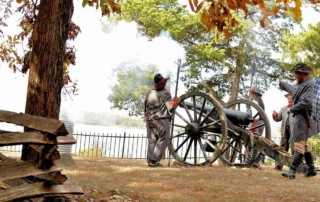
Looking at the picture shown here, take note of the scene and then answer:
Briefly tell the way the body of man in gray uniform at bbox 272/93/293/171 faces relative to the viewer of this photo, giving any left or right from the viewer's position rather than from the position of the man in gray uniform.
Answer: facing to the left of the viewer

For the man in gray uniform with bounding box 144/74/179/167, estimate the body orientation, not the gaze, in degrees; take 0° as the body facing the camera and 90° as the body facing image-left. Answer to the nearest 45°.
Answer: approximately 225°

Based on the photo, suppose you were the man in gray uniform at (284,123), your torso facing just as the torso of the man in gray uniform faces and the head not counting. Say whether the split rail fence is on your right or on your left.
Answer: on your left

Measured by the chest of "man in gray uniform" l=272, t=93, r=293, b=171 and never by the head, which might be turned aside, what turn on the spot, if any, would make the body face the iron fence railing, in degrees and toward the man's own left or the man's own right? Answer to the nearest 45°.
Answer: approximately 45° to the man's own right

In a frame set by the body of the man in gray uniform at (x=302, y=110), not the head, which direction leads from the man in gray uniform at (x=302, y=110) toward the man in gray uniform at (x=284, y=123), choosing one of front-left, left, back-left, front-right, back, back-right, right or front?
right

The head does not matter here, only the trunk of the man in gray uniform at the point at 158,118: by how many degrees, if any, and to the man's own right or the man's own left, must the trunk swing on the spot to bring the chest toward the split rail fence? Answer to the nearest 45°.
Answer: approximately 135° to the man's own right

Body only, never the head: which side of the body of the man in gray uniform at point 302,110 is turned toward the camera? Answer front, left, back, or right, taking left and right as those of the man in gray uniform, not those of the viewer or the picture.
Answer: left

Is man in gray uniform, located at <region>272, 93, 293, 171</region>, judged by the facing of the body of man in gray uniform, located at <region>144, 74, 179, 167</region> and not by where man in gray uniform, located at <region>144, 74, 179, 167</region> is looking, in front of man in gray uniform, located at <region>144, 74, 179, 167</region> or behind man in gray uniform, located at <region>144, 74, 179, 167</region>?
in front

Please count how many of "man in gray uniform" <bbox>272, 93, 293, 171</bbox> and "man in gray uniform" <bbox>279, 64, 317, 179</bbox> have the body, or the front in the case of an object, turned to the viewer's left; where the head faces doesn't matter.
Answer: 2

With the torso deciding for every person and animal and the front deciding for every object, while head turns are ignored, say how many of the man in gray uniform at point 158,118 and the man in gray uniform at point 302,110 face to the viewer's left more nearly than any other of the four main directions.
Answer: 1

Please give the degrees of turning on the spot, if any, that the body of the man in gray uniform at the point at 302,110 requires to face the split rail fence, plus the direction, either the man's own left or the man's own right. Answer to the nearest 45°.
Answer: approximately 45° to the man's own left

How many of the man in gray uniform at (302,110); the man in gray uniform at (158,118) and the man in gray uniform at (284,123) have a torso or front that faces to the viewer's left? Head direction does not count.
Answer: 2
